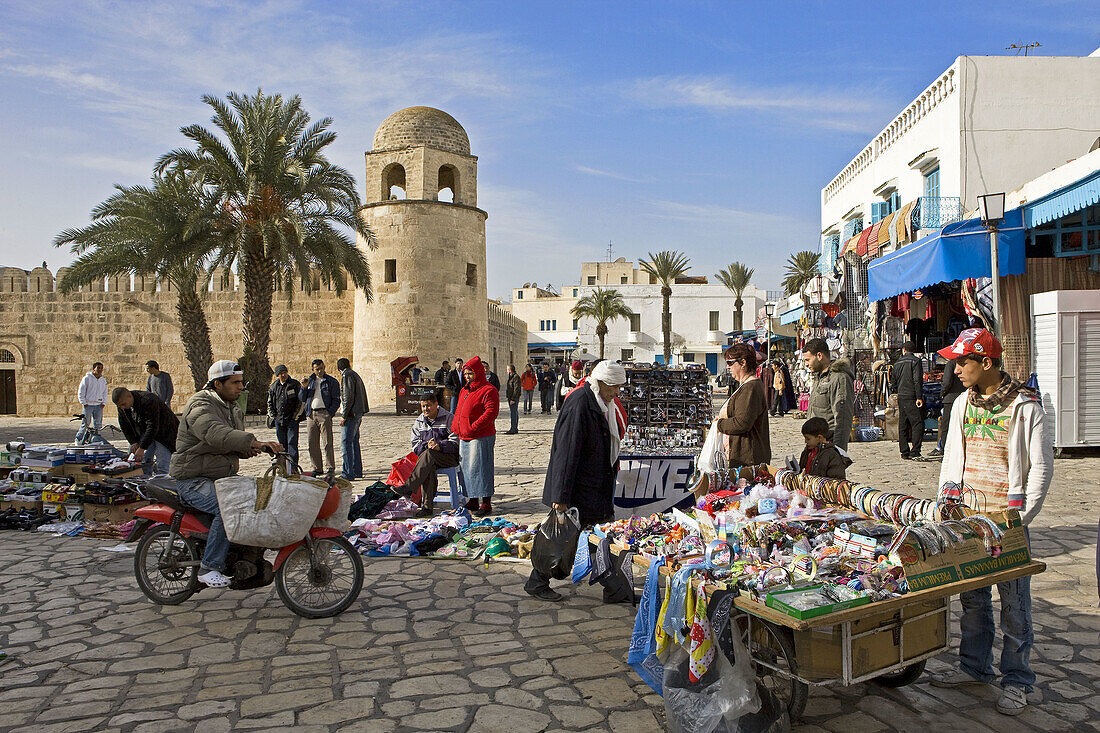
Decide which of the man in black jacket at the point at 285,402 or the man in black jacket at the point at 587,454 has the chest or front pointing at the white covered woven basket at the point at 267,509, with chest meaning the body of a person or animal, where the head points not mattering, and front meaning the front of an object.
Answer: the man in black jacket at the point at 285,402

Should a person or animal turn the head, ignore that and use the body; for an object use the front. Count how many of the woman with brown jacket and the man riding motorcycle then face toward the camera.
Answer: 0

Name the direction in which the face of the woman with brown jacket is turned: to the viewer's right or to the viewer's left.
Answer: to the viewer's left

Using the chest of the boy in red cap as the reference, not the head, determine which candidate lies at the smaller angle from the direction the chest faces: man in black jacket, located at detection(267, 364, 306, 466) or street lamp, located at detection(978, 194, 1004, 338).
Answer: the man in black jacket

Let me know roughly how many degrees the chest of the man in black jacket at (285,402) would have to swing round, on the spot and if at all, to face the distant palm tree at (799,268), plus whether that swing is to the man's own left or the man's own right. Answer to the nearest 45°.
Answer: approximately 135° to the man's own left

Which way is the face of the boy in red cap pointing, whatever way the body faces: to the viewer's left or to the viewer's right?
to the viewer's left

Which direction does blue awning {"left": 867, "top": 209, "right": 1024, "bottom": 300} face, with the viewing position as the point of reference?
facing the viewer and to the left of the viewer

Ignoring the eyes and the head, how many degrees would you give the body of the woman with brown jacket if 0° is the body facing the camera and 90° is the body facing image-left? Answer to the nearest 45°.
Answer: approximately 90°

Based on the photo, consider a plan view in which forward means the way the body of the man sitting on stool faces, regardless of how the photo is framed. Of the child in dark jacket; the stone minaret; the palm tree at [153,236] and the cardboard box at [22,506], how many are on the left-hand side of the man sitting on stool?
1

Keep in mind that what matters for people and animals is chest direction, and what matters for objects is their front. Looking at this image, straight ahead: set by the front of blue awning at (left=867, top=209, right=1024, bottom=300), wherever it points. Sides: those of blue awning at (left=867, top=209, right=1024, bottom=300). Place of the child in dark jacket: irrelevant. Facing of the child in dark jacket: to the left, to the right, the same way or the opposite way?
the same way

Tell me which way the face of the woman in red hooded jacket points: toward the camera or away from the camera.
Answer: toward the camera

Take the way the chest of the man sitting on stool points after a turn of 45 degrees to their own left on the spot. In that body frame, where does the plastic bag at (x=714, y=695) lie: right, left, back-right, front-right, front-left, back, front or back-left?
front

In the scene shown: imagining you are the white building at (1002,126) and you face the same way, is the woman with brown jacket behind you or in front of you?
in front

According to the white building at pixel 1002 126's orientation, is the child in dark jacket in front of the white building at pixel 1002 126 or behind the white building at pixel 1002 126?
in front

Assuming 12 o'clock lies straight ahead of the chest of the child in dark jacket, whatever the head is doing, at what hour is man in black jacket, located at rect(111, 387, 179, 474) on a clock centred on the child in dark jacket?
The man in black jacket is roughly at 2 o'clock from the child in dark jacket.

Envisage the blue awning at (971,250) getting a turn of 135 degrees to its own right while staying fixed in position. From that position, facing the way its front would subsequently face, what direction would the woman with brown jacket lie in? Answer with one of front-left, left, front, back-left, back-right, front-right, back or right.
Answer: back
